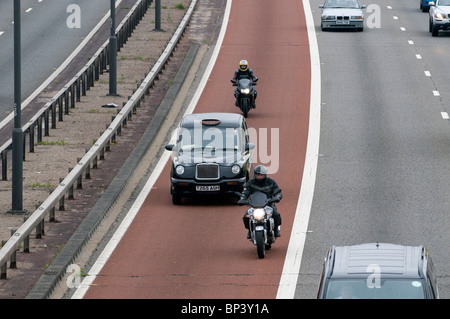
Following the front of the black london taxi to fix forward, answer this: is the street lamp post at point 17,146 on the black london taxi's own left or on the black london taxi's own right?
on the black london taxi's own right

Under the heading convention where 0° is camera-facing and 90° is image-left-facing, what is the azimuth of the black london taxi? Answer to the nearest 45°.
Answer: approximately 0°

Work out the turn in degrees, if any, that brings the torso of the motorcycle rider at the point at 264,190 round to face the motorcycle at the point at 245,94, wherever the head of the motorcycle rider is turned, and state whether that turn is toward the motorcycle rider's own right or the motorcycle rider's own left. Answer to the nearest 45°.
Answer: approximately 180°

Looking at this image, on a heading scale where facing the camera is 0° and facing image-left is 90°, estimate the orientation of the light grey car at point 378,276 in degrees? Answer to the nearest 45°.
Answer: approximately 0°

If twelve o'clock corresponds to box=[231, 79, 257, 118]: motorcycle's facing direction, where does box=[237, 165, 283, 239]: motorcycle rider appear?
The motorcycle rider is roughly at 12 o'clock from the motorcycle.

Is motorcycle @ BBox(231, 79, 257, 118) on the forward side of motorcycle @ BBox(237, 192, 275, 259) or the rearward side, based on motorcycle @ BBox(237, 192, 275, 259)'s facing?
on the rearward side

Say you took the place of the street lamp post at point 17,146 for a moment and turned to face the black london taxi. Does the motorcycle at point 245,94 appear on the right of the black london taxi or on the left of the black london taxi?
left

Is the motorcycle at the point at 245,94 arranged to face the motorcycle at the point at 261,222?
yes

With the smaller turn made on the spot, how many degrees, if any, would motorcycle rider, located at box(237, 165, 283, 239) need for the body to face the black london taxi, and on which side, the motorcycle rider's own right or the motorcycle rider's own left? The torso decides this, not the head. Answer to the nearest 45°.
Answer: approximately 180°
